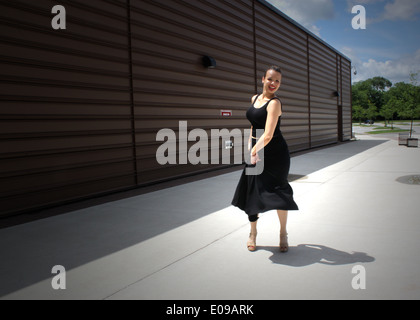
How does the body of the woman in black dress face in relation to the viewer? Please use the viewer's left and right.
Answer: facing the viewer and to the left of the viewer

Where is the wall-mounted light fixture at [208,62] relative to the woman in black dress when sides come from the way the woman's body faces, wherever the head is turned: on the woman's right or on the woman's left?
on the woman's right
